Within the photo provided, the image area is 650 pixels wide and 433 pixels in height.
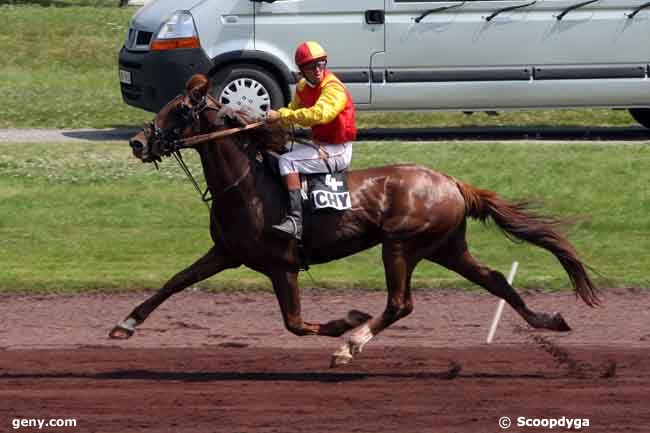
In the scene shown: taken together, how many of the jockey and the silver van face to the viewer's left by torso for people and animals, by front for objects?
2

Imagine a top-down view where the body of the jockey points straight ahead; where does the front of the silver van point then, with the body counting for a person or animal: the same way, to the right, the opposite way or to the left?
the same way

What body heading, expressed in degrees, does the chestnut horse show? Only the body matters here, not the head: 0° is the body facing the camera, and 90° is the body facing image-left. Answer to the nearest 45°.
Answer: approximately 90°

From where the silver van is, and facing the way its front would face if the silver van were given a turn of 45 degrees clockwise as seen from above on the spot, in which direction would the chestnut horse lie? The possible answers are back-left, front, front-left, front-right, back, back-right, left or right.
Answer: back-left

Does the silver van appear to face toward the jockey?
no

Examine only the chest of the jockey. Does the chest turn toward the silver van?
no

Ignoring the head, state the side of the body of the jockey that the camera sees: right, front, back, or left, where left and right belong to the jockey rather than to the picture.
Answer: left

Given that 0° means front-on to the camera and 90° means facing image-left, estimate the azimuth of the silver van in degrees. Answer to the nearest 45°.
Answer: approximately 90°
